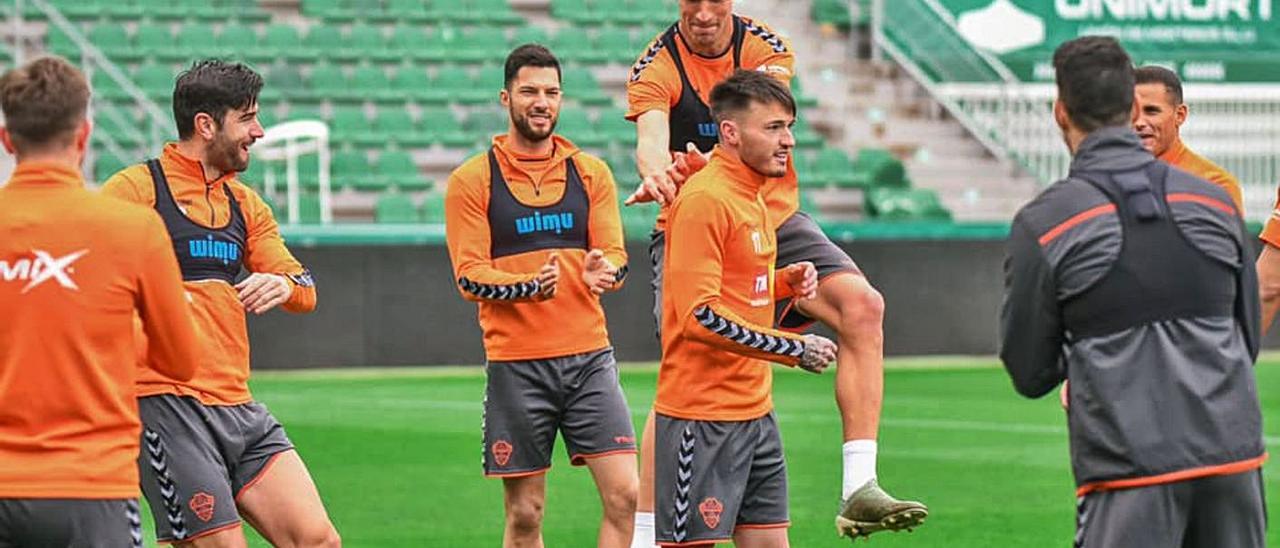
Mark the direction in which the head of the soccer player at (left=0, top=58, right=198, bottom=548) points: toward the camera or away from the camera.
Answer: away from the camera

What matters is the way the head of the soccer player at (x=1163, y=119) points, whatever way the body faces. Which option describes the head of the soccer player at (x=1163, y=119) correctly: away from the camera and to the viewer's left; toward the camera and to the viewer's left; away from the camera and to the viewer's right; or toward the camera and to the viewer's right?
toward the camera and to the viewer's left

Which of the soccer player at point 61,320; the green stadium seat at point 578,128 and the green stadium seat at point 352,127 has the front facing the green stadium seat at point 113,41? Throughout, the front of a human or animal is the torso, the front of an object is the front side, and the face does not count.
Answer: the soccer player

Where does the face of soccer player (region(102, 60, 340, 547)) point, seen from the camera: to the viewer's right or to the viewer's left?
to the viewer's right

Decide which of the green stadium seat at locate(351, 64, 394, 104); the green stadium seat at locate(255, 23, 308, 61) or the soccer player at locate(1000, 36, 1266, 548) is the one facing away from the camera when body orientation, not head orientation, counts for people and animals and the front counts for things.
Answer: the soccer player

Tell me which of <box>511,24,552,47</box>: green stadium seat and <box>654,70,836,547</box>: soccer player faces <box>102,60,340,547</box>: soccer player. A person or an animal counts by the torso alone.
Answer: the green stadium seat

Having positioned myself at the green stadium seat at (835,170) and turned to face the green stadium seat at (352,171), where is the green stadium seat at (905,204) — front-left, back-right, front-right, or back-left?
back-left

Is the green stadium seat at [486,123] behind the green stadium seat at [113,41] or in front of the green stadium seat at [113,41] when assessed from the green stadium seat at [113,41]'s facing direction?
in front

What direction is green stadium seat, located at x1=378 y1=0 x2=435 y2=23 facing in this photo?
toward the camera

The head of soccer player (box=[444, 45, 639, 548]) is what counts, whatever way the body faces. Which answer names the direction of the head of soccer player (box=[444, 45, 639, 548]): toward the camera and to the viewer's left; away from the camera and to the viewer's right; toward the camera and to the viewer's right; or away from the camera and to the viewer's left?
toward the camera and to the viewer's right

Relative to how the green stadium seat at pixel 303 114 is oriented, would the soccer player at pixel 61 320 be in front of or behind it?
in front

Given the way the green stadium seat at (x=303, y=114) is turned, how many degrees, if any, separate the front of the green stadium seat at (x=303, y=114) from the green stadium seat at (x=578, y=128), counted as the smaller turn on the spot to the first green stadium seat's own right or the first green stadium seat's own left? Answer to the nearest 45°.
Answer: approximately 90° to the first green stadium seat's own left

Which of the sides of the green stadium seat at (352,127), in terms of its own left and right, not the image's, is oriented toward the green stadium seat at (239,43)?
back

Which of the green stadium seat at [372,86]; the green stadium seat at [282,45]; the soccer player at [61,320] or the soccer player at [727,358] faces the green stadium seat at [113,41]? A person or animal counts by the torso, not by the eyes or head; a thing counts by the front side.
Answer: the soccer player at [61,320]

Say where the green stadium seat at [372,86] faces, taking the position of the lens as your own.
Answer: facing the viewer and to the right of the viewer
